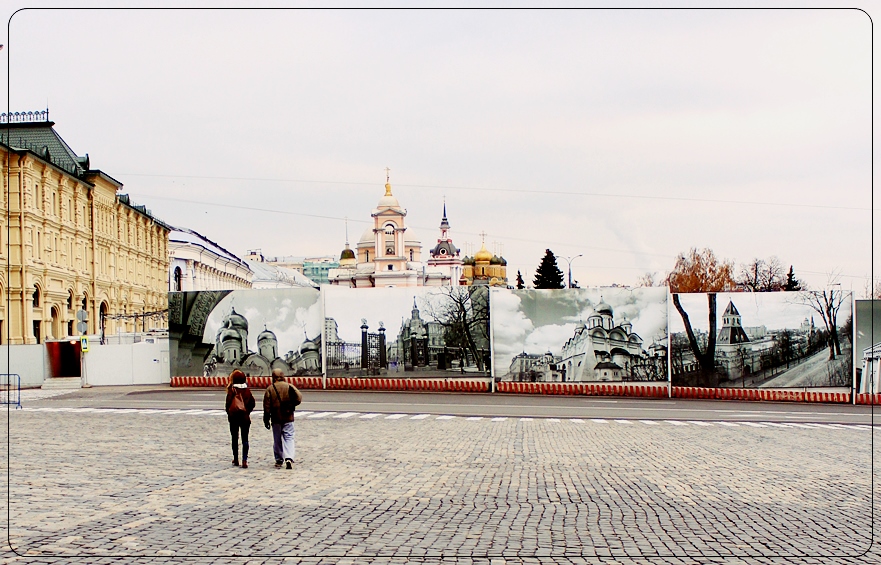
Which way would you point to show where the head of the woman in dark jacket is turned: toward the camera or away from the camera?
away from the camera

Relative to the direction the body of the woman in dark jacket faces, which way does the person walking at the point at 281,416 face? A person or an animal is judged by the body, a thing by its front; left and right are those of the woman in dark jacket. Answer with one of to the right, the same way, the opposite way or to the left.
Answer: the same way

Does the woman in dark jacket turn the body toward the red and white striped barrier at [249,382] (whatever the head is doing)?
yes

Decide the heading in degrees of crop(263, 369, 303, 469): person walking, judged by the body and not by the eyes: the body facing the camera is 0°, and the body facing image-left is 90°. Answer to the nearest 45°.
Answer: approximately 180°

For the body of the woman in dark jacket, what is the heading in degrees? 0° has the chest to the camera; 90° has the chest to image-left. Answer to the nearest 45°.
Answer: approximately 180°

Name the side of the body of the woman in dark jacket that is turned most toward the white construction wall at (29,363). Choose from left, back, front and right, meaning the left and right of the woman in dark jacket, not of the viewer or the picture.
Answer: front

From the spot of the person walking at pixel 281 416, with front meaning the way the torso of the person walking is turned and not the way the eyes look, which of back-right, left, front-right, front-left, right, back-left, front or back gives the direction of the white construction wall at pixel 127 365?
front

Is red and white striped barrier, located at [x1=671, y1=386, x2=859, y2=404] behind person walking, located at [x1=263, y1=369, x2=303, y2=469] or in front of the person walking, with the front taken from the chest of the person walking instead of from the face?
in front

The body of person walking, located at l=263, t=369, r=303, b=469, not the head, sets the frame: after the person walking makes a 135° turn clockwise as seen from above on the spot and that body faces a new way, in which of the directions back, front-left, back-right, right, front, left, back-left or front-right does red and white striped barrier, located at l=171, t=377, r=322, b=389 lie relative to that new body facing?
back-left

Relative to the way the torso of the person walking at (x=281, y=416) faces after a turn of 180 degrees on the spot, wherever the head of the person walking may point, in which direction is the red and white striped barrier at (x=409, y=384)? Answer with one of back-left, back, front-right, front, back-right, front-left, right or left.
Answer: back

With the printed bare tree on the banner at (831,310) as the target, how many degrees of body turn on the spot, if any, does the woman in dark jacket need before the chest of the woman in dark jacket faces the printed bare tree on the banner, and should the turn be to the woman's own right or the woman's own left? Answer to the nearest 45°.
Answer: approximately 45° to the woman's own right

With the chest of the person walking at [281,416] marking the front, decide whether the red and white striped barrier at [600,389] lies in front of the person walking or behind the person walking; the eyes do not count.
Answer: in front

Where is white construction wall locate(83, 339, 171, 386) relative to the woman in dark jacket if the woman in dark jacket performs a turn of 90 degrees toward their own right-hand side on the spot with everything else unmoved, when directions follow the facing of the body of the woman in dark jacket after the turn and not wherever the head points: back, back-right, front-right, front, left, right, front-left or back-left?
left

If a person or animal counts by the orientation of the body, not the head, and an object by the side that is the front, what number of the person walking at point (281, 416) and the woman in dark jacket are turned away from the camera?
2
